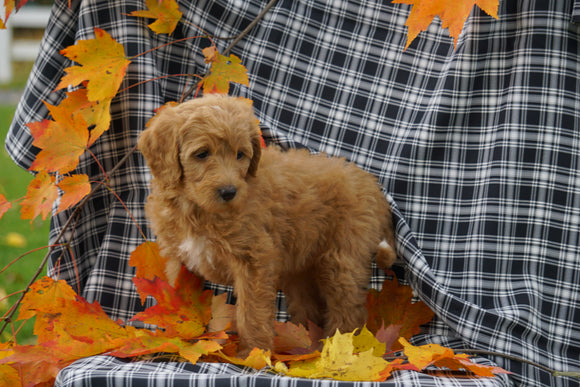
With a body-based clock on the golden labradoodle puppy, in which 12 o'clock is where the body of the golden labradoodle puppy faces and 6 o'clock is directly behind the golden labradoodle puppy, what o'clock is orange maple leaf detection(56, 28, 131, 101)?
The orange maple leaf is roughly at 2 o'clock from the golden labradoodle puppy.

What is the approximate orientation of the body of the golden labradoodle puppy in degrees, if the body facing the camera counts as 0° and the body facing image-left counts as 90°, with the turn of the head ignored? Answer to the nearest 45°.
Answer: approximately 45°

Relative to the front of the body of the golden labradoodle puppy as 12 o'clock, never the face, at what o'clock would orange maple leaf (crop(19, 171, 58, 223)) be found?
The orange maple leaf is roughly at 2 o'clock from the golden labradoodle puppy.

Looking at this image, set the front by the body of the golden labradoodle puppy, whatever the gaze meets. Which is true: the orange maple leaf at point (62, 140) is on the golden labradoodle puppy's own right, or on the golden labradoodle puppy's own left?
on the golden labradoodle puppy's own right

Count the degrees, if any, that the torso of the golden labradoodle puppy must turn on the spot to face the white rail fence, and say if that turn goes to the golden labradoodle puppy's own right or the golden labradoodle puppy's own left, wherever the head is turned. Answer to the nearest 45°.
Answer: approximately 90° to the golden labradoodle puppy's own right
